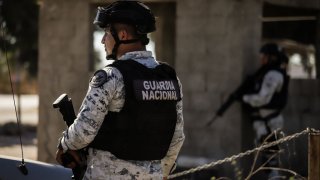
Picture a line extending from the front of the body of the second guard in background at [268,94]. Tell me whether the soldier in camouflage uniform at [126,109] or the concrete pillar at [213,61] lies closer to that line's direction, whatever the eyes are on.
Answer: the concrete pillar

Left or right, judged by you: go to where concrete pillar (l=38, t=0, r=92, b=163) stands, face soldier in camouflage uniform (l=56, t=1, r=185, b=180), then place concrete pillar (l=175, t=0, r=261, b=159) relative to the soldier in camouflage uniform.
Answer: left

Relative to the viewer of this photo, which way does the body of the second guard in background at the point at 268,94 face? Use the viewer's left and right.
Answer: facing to the left of the viewer

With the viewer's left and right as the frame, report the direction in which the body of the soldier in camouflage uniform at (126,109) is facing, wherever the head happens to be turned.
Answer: facing away from the viewer and to the left of the viewer

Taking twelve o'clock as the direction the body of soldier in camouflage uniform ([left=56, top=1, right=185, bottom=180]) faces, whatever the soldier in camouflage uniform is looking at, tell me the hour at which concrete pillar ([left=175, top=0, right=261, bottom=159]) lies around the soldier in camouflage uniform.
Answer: The concrete pillar is roughly at 2 o'clock from the soldier in camouflage uniform.
